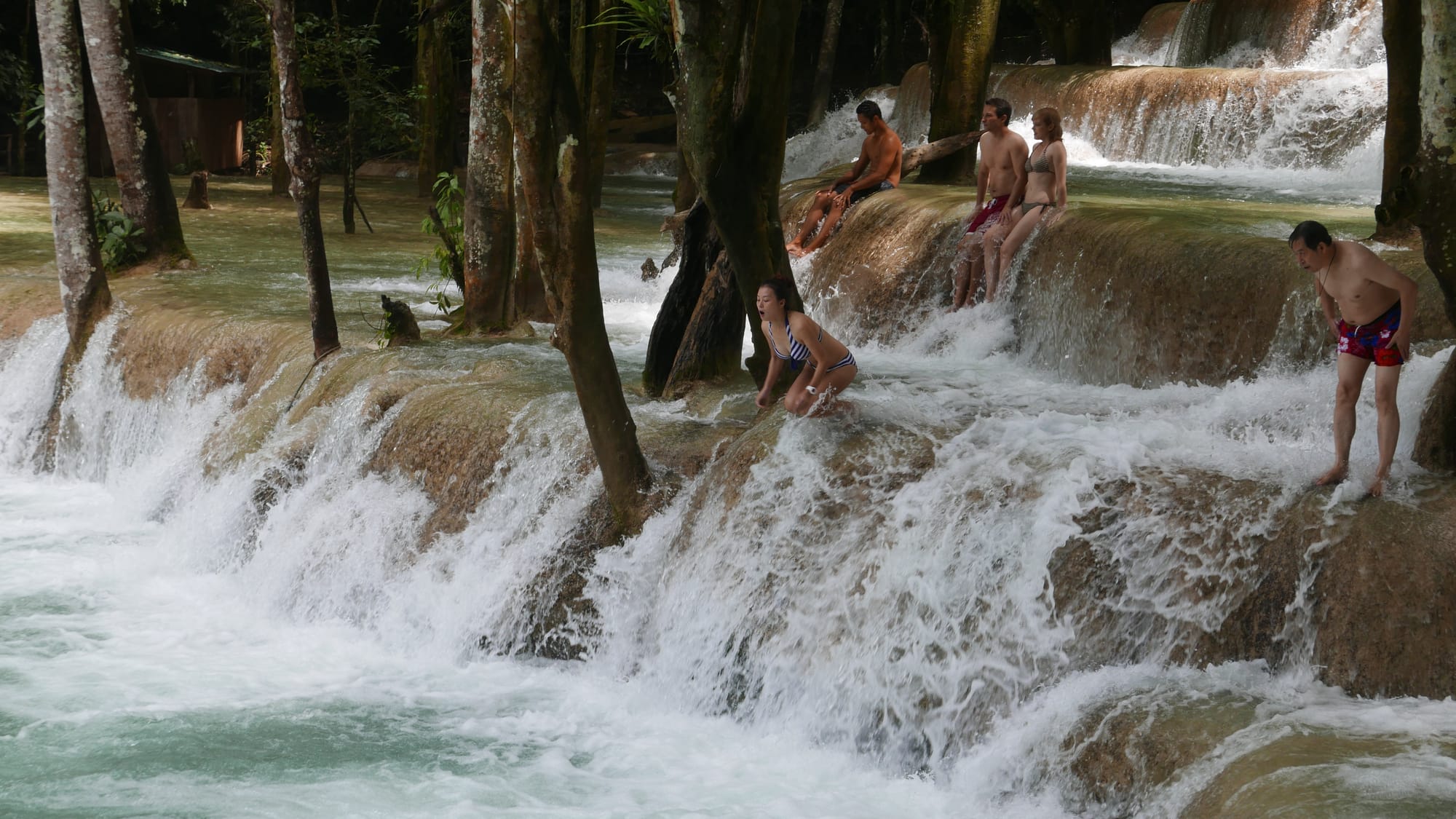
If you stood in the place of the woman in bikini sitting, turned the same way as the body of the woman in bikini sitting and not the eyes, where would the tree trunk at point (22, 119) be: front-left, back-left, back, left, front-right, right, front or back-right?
right

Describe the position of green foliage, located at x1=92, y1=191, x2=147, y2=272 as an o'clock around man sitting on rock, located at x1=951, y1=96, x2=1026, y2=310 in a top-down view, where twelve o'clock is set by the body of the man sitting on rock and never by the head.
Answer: The green foliage is roughly at 2 o'clock from the man sitting on rock.

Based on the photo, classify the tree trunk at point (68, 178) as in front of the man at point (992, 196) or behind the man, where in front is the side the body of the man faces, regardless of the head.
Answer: in front

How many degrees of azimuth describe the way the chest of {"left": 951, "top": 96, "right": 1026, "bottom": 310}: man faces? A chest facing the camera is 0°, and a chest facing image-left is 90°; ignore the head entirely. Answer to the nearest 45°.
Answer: approximately 45°

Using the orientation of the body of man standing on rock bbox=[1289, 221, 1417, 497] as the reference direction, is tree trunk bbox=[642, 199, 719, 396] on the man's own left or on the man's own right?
on the man's own right

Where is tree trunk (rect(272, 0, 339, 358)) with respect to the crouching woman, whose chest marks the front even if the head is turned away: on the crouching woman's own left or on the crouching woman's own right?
on the crouching woman's own right

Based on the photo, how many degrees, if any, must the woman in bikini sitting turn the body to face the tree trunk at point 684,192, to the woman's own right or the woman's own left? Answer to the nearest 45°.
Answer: approximately 90° to the woman's own right

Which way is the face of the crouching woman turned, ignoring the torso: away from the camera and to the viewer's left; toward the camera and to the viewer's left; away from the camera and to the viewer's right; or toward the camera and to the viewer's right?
toward the camera and to the viewer's left

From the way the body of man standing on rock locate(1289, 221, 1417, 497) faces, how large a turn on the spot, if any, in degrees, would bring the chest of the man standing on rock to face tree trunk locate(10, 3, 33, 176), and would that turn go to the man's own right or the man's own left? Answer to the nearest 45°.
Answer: approximately 90° to the man's own right

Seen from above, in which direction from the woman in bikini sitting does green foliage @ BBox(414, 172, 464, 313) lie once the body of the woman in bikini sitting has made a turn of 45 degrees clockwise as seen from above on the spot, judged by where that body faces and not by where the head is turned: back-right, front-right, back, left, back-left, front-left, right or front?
front

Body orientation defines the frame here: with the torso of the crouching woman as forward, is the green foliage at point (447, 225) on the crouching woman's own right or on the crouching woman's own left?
on the crouching woman's own right

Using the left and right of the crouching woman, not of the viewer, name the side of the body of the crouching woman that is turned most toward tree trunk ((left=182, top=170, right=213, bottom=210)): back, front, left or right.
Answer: right

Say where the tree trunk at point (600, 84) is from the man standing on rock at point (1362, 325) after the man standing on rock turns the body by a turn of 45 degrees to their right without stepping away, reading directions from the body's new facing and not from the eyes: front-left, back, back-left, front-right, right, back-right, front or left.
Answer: front-right

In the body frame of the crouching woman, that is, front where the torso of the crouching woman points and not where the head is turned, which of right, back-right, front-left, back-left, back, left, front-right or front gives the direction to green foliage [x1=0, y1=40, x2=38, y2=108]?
right
